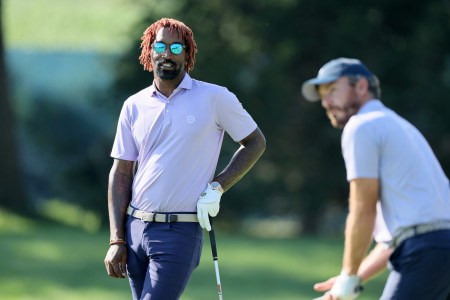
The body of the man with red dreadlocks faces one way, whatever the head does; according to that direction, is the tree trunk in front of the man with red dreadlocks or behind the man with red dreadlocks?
behind

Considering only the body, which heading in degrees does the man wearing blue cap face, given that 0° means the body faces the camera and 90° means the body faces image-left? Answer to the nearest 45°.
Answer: approximately 90°

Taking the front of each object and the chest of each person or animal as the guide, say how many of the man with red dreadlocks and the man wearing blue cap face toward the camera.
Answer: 1

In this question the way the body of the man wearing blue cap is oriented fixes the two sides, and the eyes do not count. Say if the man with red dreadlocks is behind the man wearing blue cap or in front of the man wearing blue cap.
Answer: in front

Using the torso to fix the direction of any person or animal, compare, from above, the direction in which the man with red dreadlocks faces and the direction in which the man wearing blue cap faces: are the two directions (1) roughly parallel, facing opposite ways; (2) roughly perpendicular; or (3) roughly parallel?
roughly perpendicular

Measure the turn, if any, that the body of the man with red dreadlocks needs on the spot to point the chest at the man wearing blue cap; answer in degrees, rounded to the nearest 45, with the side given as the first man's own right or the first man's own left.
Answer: approximately 45° to the first man's own left
